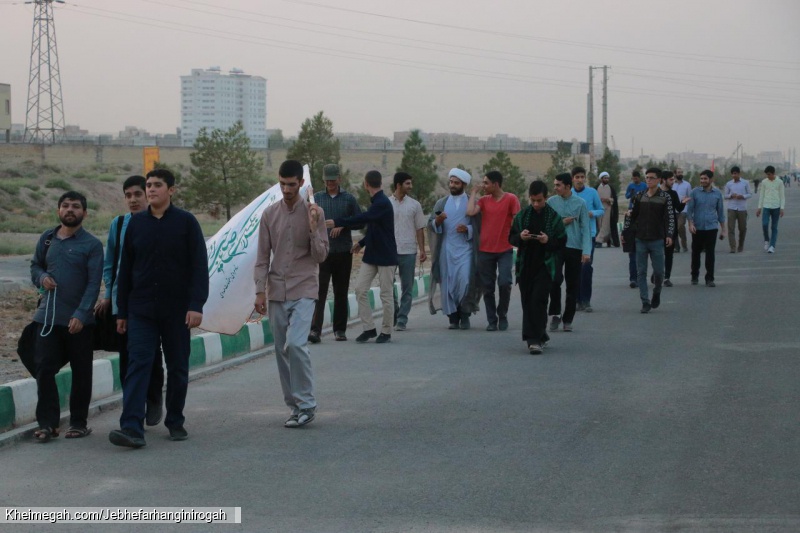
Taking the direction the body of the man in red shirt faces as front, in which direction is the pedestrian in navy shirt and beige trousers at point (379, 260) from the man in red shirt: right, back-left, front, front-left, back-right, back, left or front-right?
front-right

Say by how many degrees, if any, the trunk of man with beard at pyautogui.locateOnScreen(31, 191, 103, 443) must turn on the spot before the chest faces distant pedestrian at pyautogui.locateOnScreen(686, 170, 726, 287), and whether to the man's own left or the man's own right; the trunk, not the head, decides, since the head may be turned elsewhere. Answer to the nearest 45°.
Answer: approximately 135° to the man's own left

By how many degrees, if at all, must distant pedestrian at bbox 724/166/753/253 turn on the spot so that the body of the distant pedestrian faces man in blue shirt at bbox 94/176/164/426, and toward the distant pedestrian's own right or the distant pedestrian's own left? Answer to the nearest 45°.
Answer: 0° — they already face them

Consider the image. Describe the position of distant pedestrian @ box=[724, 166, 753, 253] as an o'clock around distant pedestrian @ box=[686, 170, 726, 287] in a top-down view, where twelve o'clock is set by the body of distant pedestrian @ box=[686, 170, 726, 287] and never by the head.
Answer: distant pedestrian @ box=[724, 166, 753, 253] is roughly at 6 o'clock from distant pedestrian @ box=[686, 170, 726, 287].

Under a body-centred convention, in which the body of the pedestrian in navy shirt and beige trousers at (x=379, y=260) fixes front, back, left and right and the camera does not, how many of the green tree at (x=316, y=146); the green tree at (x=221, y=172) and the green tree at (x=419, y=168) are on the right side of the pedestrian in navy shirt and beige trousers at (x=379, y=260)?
3

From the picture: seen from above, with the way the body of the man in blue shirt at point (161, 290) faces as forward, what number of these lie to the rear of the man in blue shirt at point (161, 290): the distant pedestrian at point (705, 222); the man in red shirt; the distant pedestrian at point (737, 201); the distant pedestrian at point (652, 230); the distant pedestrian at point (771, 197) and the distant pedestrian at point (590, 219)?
6

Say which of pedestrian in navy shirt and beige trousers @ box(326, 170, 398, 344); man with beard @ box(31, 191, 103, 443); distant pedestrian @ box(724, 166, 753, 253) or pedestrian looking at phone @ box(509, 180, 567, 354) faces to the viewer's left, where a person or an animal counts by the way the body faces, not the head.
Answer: pedestrian in navy shirt and beige trousers @ box(326, 170, 398, 344)

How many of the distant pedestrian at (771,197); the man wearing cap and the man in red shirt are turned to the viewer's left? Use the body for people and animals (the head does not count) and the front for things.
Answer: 0

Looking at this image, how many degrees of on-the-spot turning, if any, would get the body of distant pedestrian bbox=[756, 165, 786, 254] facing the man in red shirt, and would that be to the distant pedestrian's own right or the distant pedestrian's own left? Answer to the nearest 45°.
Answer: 0° — they already face them

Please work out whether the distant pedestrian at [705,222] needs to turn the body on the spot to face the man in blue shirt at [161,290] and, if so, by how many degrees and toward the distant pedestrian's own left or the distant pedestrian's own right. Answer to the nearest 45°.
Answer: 0° — they already face them

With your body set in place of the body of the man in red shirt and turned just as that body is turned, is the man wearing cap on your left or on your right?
on your right

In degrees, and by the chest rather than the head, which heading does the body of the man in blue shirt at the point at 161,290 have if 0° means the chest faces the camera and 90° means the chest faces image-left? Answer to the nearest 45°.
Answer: approximately 45°

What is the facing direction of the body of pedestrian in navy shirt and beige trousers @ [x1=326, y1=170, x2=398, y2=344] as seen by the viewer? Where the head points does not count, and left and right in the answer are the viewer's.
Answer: facing to the left of the viewer

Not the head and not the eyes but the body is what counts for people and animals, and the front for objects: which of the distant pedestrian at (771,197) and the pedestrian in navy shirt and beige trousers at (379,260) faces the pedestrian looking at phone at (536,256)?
the distant pedestrian at (771,197)

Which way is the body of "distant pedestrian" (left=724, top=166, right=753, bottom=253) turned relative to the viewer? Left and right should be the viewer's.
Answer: facing the viewer

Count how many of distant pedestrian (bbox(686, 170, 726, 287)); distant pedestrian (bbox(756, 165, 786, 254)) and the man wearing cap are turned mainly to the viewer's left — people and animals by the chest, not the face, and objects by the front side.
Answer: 0
